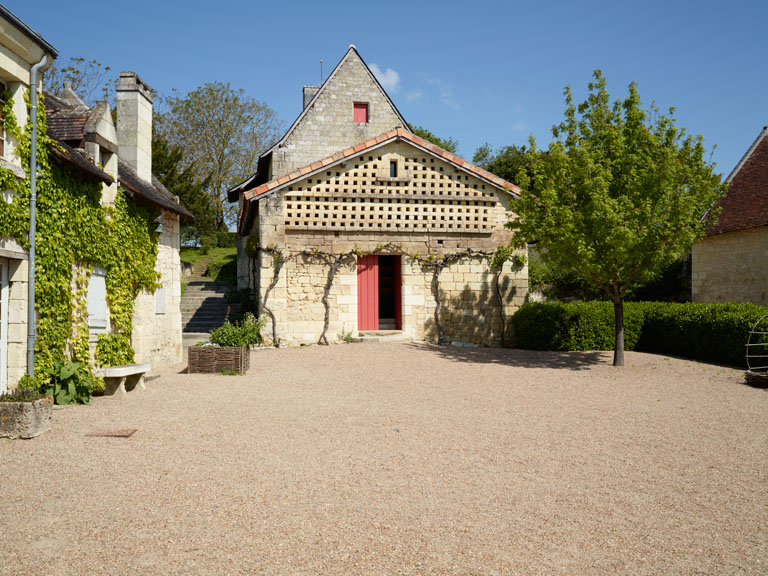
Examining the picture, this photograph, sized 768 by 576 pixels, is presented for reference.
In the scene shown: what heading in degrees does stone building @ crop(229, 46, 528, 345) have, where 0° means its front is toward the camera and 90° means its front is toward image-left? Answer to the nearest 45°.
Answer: approximately 0°

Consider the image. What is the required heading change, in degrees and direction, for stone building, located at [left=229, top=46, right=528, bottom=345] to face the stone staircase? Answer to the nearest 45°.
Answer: approximately 135° to its right

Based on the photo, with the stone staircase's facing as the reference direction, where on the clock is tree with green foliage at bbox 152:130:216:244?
The tree with green foliage is roughly at 6 o'clock from the stone staircase.

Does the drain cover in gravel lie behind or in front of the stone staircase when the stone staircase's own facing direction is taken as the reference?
in front

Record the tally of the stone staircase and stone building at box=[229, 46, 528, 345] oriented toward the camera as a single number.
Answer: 2

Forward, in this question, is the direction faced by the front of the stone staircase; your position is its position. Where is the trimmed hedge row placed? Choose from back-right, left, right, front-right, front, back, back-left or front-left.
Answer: front-left

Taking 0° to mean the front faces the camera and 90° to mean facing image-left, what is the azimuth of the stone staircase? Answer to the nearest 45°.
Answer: approximately 0°

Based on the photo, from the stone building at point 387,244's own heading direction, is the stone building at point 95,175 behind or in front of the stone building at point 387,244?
in front

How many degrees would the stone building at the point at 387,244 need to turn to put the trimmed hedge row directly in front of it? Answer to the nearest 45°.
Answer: approximately 90° to its left
